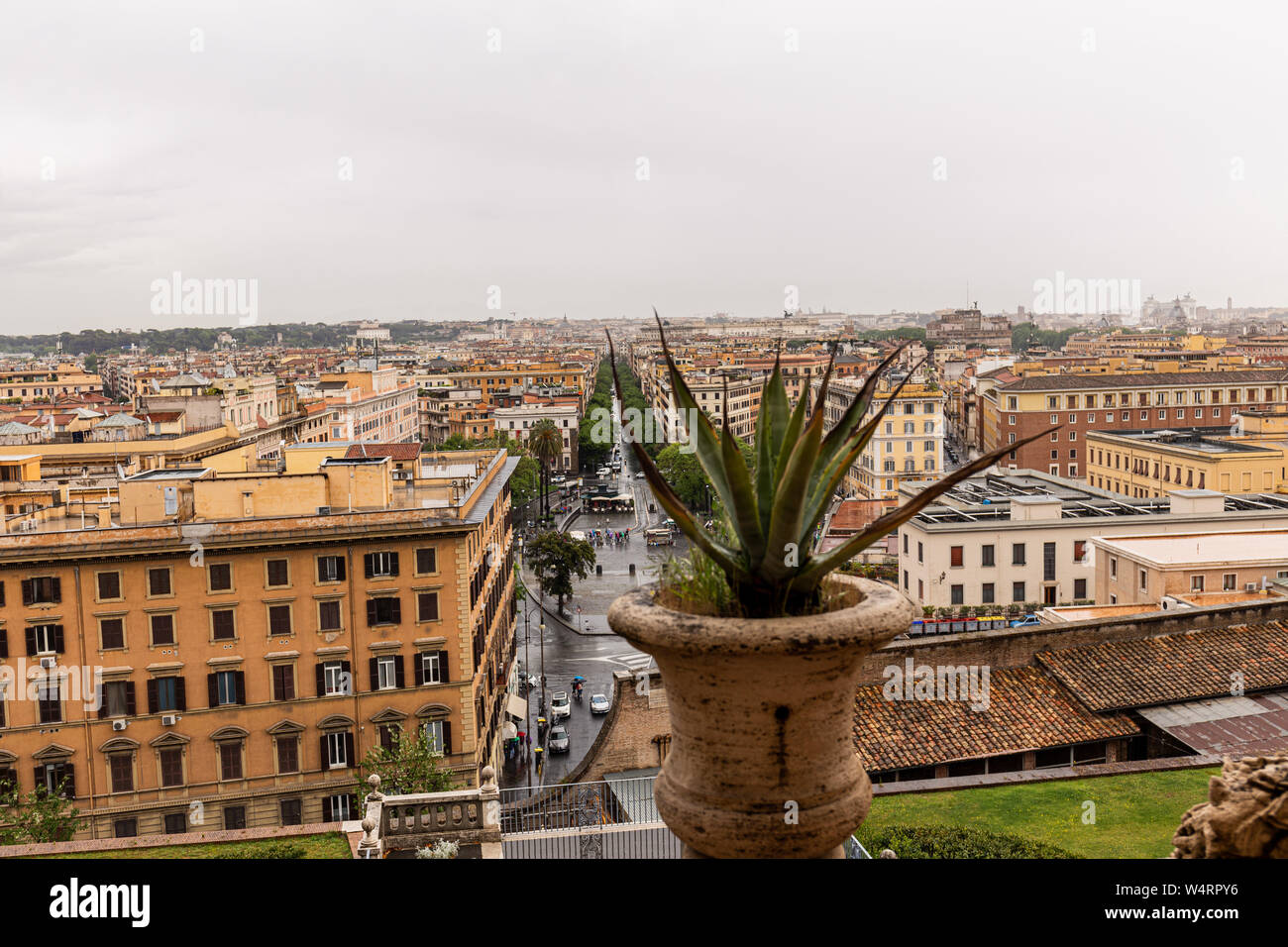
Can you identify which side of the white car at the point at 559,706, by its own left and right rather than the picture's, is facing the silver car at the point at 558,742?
front

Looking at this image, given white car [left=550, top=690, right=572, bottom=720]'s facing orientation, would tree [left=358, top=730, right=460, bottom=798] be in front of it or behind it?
in front

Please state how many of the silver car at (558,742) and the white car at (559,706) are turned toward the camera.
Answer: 2

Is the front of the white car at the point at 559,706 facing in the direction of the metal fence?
yes

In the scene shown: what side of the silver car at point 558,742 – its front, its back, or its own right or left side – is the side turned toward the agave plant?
front

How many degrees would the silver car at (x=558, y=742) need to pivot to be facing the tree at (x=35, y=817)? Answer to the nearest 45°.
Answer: approximately 45° to its right

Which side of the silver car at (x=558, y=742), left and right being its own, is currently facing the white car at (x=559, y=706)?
back

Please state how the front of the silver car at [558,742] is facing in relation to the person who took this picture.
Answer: facing the viewer

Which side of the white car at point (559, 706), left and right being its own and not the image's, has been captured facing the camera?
front

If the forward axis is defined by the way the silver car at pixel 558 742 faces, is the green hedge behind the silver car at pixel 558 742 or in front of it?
in front

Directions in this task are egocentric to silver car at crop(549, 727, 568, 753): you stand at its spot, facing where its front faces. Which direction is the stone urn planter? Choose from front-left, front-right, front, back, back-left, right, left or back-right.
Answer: front

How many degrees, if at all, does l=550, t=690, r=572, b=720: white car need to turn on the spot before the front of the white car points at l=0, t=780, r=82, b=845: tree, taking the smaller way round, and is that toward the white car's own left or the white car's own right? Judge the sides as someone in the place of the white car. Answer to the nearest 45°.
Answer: approximately 45° to the white car's own right
